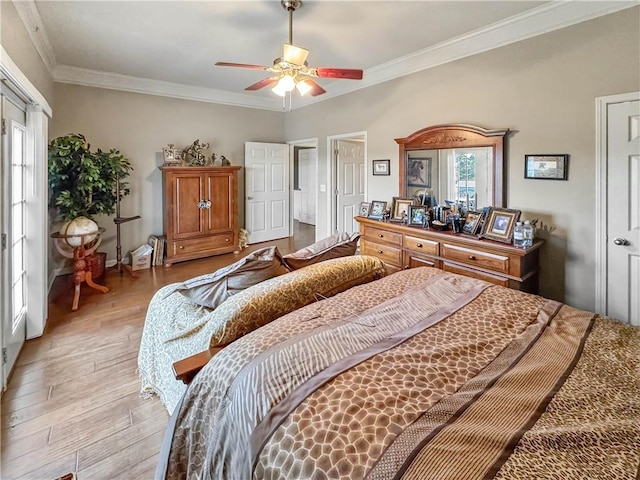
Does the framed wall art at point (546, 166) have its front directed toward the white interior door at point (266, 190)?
no

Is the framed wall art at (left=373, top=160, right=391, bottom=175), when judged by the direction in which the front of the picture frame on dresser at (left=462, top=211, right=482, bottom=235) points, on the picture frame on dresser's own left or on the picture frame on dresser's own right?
on the picture frame on dresser's own right

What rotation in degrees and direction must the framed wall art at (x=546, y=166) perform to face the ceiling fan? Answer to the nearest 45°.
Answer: approximately 45° to its right

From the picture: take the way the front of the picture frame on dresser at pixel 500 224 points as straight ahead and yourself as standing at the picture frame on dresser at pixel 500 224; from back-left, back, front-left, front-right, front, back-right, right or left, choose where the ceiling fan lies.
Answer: front

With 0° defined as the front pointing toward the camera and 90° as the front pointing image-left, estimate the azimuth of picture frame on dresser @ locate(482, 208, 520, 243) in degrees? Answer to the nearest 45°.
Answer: approximately 45°

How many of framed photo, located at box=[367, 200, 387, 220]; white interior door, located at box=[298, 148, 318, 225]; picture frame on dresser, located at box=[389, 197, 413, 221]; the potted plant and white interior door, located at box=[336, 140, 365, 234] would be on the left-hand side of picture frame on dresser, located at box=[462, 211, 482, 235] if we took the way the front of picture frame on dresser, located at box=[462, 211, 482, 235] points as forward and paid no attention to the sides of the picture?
0

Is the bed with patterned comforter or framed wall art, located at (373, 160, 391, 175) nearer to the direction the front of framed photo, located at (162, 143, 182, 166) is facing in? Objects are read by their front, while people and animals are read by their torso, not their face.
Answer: the bed with patterned comforter

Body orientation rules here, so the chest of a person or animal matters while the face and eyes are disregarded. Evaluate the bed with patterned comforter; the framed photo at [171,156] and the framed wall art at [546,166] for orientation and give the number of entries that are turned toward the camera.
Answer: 2

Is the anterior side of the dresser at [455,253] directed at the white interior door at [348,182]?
no

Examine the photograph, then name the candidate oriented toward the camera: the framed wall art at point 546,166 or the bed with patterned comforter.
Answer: the framed wall art

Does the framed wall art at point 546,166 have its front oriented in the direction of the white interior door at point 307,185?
no

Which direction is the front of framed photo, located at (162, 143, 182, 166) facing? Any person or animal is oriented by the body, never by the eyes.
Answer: toward the camera

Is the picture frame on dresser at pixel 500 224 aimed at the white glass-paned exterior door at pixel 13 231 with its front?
yes
